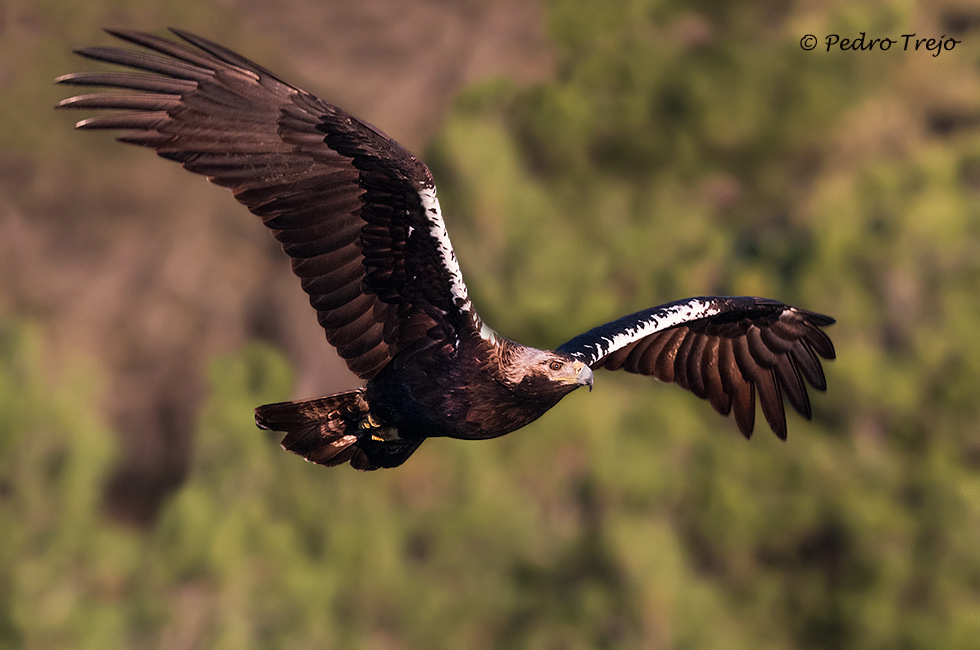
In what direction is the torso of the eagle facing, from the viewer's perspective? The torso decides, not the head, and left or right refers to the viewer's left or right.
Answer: facing the viewer and to the right of the viewer
